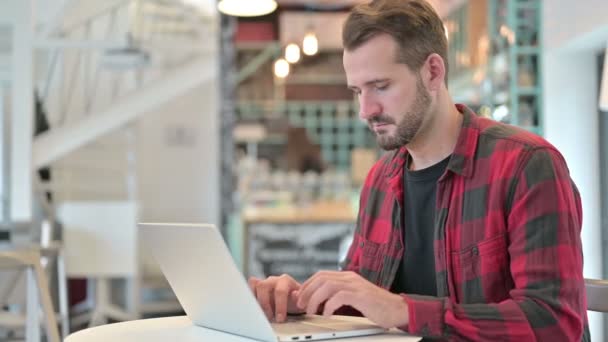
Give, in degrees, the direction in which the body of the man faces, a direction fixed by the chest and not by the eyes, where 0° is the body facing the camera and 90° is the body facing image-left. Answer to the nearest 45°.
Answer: approximately 45°

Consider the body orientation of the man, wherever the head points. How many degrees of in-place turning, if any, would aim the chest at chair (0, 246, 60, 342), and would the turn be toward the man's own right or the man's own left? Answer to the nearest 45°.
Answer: approximately 90° to the man's own right

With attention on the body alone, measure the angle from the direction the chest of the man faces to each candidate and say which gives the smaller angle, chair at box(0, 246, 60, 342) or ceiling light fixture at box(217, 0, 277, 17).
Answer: the chair

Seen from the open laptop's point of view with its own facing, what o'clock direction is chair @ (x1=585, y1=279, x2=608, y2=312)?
The chair is roughly at 1 o'clock from the open laptop.

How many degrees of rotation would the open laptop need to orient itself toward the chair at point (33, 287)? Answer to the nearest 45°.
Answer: approximately 90° to its left

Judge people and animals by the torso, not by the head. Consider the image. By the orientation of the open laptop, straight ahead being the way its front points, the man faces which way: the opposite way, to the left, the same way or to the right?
the opposite way

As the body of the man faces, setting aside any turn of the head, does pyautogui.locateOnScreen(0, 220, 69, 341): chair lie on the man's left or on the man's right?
on the man's right

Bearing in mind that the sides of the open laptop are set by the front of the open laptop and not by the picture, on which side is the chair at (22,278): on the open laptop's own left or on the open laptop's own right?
on the open laptop's own left

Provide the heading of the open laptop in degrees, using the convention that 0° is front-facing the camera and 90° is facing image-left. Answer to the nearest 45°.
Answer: approximately 225°

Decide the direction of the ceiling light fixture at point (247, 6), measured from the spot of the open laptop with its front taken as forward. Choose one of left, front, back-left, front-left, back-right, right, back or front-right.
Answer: front-left
